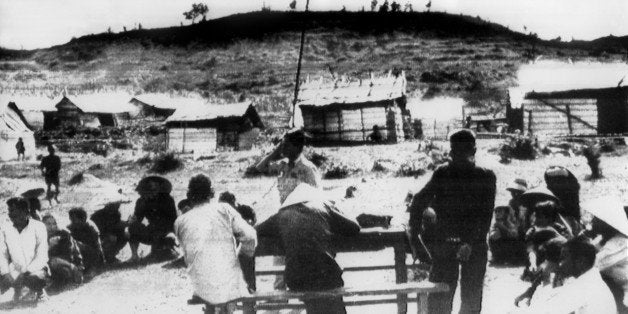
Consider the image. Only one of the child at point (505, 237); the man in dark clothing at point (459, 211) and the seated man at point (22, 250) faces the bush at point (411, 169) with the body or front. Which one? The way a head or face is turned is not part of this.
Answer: the man in dark clothing

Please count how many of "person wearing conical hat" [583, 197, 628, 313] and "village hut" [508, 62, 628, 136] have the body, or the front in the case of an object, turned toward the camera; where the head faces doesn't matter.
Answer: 1

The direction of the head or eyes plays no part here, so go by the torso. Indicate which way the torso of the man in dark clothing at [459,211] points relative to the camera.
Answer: away from the camera

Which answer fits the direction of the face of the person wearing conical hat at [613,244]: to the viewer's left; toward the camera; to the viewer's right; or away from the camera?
to the viewer's left

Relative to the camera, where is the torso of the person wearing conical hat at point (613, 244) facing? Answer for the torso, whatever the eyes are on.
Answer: to the viewer's left

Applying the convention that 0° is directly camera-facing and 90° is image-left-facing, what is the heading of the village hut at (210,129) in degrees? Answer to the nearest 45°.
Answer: approximately 0°
